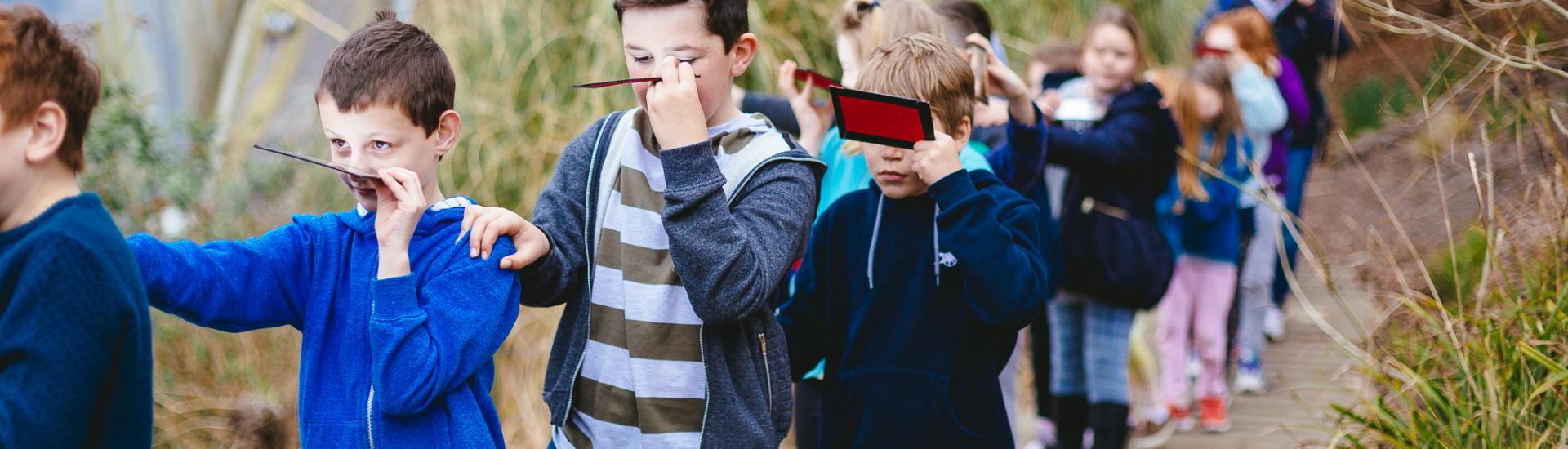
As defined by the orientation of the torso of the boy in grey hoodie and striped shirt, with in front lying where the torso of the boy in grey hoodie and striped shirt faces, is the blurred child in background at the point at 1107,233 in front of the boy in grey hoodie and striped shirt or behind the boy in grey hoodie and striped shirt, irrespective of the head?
behind

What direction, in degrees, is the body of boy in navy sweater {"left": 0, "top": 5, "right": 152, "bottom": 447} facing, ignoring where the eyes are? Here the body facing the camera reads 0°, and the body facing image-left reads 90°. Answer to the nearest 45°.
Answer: approximately 90°

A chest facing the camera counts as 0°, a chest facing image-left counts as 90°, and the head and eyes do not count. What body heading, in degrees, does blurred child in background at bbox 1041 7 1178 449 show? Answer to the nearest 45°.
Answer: approximately 45°
